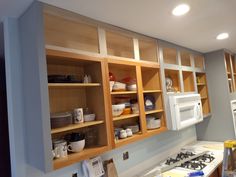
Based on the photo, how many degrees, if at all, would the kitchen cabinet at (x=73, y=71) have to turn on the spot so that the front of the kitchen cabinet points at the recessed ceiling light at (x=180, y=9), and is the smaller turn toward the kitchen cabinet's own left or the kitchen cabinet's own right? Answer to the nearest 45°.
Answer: approximately 45° to the kitchen cabinet's own left

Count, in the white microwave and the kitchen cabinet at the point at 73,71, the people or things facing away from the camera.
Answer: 0

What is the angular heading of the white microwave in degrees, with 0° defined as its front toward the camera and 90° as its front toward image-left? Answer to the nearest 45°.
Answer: approximately 315°

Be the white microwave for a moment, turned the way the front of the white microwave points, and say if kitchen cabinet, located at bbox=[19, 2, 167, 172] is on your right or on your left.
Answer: on your right

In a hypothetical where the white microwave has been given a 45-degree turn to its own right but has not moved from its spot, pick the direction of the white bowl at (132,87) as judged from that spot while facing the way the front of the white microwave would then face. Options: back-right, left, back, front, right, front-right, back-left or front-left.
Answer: front-right

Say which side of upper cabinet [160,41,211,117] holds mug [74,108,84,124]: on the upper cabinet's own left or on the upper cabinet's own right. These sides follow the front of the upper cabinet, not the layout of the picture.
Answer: on the upper cabinet's own right

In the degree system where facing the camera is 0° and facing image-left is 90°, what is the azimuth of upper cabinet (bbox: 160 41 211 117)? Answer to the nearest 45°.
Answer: approximately 315°

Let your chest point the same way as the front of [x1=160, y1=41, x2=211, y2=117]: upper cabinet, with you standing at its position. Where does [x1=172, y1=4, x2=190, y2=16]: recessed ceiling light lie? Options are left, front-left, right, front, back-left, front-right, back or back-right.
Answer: front-right

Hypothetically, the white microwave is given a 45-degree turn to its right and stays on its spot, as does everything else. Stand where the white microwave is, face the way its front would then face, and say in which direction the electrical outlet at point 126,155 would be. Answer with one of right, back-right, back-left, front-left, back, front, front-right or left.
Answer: front-right
